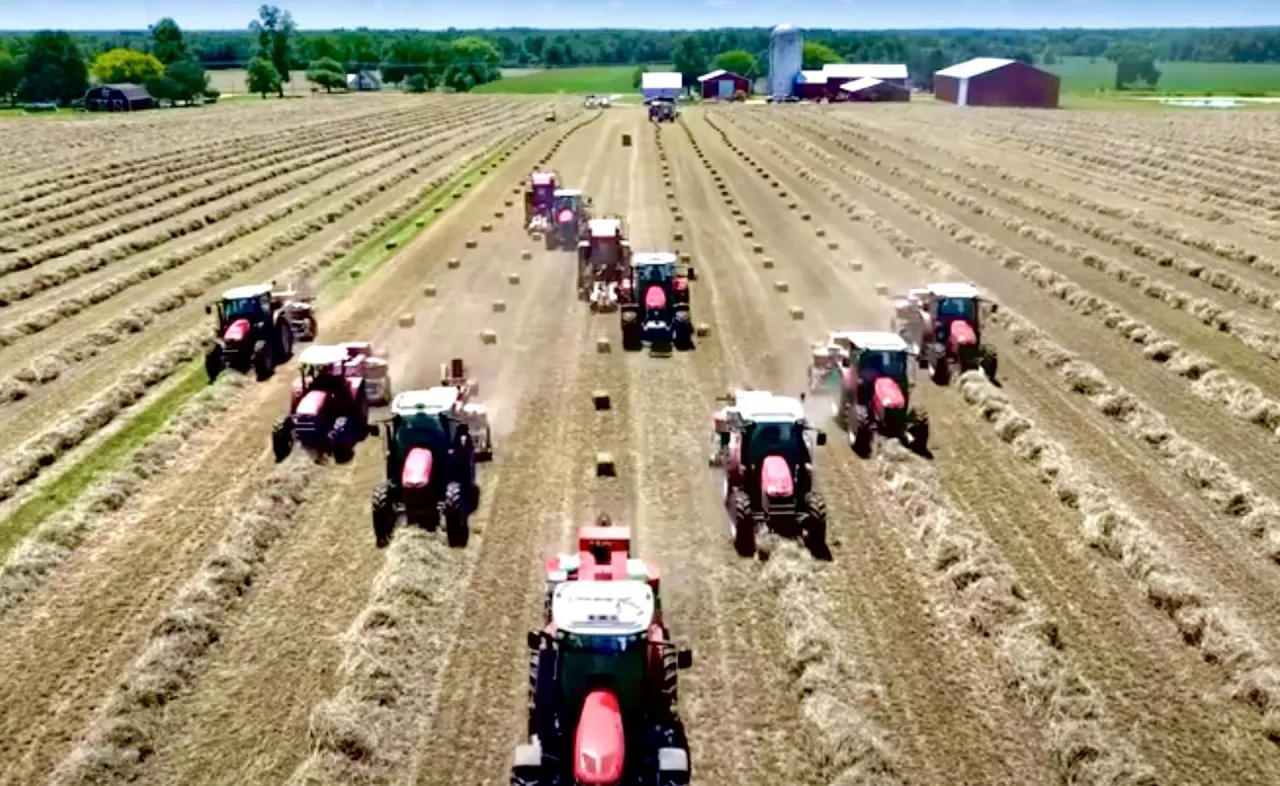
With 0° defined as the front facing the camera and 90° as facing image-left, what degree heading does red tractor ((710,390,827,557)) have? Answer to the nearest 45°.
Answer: approximately 0°

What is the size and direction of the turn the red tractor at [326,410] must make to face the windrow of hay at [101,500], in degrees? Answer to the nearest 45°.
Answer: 0° — it already faces it

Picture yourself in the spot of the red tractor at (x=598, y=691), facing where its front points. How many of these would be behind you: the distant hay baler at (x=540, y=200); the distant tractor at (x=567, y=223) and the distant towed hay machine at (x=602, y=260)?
3

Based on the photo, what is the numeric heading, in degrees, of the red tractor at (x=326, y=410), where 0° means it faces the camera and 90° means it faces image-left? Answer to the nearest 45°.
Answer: approximately 45°

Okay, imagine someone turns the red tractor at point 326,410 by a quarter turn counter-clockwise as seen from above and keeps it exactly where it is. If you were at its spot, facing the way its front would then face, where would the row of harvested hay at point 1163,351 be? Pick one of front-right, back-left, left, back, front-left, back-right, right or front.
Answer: front-left

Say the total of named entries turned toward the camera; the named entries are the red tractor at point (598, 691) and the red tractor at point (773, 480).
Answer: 2

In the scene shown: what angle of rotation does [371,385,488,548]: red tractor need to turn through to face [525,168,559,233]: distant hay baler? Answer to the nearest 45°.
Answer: approximately 180°

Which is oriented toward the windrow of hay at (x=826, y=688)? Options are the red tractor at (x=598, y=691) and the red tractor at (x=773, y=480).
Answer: the red tractor at (x=773, y=480)

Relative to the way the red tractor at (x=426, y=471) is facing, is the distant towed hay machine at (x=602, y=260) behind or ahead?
behind
